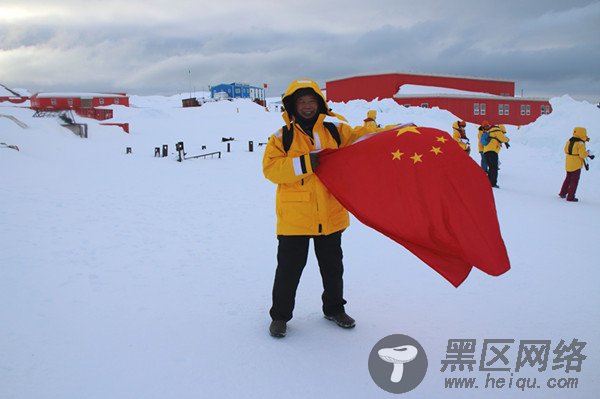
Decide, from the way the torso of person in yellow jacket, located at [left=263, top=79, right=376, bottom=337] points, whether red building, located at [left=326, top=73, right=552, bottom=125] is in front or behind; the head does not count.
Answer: behind

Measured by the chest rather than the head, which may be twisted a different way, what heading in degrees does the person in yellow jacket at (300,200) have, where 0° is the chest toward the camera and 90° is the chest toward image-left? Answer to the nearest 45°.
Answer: approximately 0°

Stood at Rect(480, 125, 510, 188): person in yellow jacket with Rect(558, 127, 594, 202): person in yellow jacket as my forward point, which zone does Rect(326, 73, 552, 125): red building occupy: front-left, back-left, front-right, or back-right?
back-left

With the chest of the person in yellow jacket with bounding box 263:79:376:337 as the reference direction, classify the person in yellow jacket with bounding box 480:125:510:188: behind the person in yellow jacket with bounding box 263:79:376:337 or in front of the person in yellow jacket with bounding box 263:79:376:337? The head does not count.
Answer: behind

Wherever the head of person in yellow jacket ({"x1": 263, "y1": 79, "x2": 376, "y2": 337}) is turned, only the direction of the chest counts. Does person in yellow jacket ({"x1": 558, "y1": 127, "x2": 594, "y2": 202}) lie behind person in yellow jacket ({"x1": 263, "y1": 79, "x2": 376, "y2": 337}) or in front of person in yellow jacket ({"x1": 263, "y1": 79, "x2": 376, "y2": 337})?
behind
